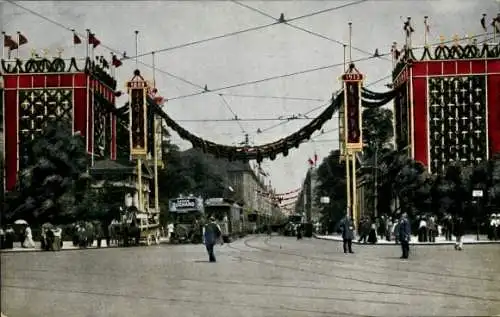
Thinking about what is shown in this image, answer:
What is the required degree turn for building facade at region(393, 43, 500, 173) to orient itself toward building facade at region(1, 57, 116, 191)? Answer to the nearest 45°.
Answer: approximately 90° to its right

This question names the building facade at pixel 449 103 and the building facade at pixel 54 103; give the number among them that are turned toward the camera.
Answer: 2

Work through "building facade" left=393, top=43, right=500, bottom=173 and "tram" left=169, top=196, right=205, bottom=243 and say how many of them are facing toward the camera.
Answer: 2

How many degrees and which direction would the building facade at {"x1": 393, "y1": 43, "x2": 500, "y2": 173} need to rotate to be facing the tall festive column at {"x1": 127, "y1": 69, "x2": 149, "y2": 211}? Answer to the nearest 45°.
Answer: approximately 90° to its right

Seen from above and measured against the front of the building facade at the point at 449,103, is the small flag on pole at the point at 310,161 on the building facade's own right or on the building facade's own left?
on the building facade's own right

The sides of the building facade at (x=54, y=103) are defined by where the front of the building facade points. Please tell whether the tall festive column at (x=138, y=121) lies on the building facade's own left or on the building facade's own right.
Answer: on the building facade's own left

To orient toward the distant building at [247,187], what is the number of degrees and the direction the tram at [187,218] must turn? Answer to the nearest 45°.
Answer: approximately 135° to its left
